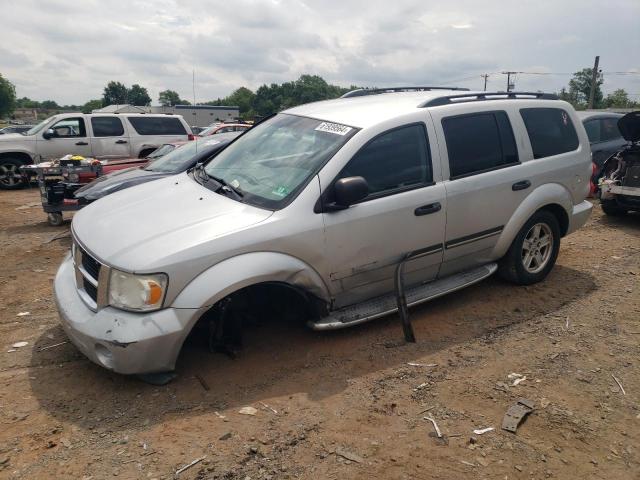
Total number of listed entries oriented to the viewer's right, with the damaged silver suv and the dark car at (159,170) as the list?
0

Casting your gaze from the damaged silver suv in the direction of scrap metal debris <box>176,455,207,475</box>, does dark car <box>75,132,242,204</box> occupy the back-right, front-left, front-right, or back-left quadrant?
back-right

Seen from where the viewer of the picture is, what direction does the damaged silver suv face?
facing the viewer and to the left of the viewer

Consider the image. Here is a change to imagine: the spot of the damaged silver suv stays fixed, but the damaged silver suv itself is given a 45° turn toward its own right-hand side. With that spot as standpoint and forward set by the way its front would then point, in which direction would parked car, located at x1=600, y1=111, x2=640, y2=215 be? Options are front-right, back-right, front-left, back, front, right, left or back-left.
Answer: back-right

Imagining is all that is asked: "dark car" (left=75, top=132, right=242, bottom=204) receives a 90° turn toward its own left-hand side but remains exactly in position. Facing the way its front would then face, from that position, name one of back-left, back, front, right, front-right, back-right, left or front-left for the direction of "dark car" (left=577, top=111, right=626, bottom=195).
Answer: front-left

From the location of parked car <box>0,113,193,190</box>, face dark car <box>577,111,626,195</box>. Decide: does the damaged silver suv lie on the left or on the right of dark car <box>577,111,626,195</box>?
right

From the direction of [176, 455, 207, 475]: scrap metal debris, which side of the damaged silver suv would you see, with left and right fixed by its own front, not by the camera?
front

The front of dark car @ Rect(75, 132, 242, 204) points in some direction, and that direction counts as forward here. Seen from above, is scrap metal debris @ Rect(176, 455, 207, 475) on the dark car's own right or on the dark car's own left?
on the dark car's own left

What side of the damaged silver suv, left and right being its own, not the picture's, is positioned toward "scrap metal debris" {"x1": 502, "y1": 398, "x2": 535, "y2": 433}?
left
